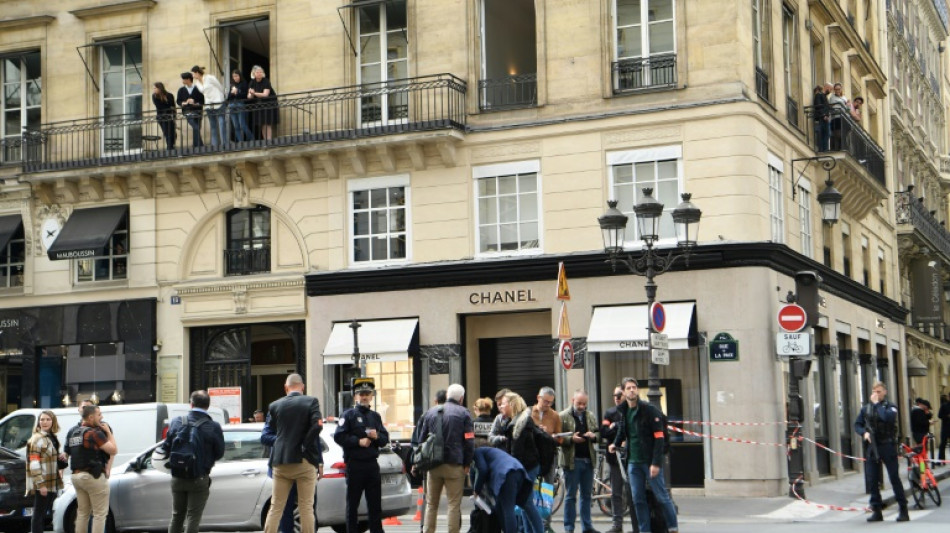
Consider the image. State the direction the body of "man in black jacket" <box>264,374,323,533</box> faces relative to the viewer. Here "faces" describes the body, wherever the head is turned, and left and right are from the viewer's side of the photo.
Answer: facing away from the viewer

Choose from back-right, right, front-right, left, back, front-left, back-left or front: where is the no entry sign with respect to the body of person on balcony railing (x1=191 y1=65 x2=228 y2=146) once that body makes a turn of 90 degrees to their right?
back

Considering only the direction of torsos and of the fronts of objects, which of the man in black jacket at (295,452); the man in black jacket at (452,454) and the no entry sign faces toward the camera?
the no entry sign

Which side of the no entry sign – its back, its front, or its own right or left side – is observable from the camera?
front

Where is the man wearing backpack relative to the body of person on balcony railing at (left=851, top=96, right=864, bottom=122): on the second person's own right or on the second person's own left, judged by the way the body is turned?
on the second person's own right

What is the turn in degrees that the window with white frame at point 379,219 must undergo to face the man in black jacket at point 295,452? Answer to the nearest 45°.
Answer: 0° — it already faces them

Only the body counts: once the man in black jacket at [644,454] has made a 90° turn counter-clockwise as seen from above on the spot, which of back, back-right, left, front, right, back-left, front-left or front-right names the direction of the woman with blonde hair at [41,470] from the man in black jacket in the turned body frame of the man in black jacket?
back-right

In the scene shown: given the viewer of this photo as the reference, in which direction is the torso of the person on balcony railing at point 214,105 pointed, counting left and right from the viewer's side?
facing the viewer and to the left of the viewer

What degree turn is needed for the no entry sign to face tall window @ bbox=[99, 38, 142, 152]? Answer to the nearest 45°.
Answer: approximately 90° to its right

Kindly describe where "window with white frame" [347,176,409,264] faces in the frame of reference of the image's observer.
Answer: facing the viewer

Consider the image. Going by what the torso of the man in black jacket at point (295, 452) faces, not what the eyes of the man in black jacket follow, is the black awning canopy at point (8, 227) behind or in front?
in front

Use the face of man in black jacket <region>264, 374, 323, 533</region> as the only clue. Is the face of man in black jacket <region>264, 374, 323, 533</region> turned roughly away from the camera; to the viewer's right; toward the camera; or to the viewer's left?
away from the camera

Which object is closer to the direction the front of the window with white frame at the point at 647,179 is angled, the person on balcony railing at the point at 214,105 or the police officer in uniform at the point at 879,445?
the police officer in uniform

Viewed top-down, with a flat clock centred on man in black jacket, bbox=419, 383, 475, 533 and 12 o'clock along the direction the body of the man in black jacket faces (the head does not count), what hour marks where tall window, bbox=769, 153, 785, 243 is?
The tall window is roughly at 1 o'clock from the man in black jacket.

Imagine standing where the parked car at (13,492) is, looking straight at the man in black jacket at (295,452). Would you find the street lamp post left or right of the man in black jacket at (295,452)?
left

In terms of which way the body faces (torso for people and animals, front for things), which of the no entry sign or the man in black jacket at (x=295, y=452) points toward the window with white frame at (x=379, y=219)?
the man in black jacket

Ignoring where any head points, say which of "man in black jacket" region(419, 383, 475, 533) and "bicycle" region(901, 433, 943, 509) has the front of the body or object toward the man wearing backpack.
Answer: the bicycle
